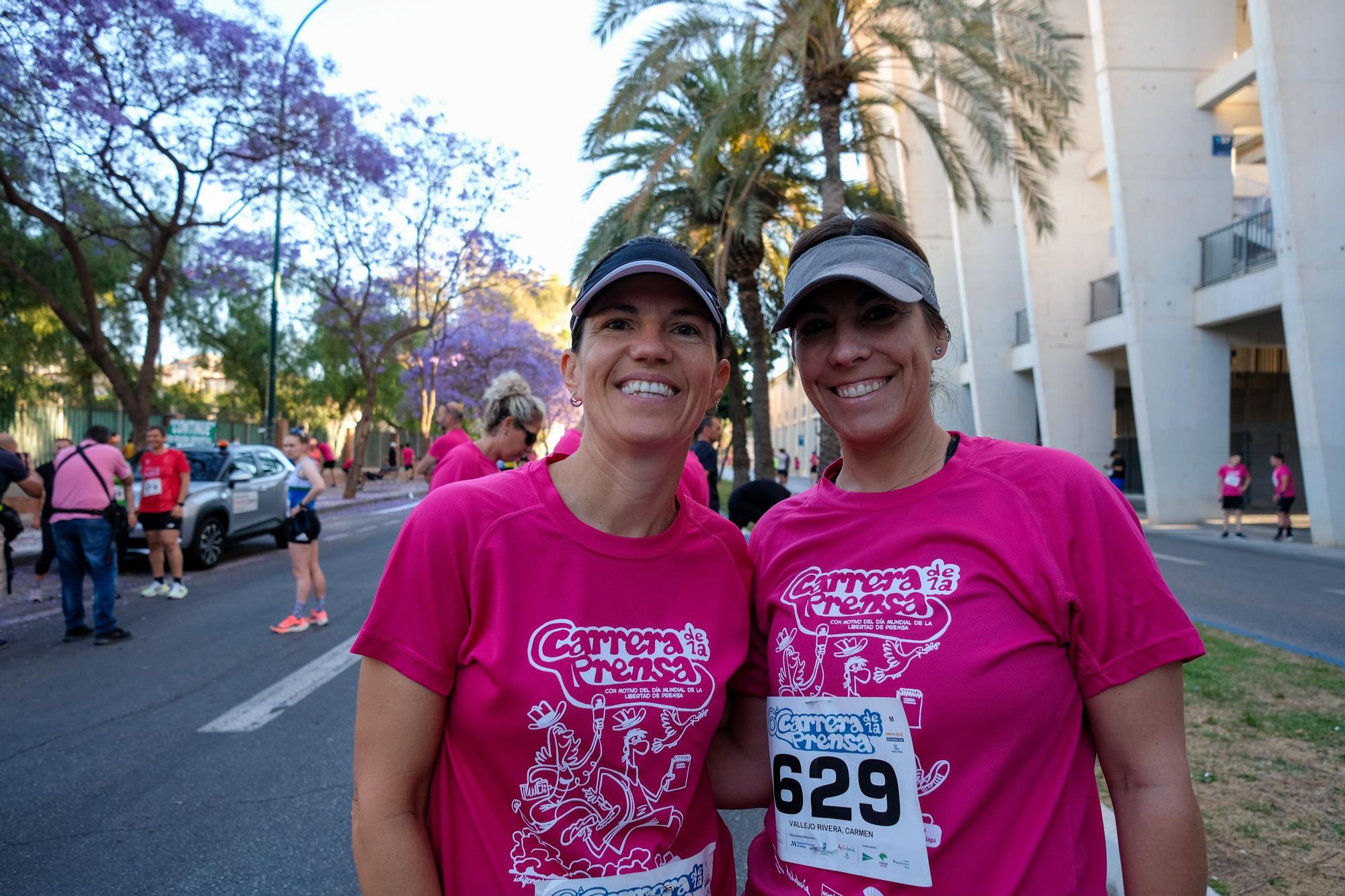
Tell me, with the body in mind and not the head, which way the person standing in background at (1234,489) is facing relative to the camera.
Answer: toward the camera

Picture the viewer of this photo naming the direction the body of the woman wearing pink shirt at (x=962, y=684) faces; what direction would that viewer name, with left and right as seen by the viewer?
facing the viewer and to the left of the viewer

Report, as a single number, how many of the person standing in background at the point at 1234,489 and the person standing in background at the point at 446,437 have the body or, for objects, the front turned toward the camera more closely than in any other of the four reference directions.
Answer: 1

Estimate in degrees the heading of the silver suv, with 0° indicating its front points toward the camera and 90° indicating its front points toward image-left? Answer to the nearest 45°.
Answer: approximately 45°

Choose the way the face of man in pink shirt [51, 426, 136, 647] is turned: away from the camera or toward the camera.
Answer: away from the camera

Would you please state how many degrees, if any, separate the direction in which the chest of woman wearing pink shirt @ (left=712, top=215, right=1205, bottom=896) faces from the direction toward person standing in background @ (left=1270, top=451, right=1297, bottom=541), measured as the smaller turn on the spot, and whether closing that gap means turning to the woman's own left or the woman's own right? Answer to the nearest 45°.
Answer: approximately 135° to the woman's own right
